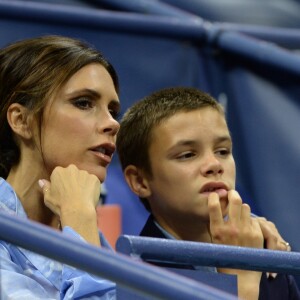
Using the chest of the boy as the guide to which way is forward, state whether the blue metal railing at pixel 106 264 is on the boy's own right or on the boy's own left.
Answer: on the boy's own right

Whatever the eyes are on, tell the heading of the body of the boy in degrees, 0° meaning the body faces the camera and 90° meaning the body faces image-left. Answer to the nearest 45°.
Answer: approximately 315°

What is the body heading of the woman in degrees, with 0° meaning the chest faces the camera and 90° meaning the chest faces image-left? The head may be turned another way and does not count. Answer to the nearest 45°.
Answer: approximately 315°
